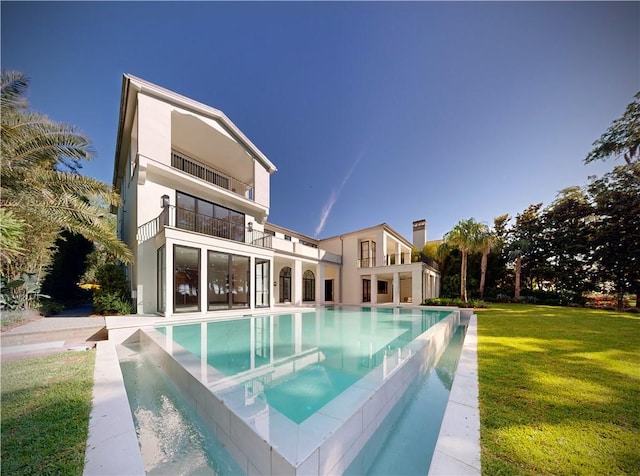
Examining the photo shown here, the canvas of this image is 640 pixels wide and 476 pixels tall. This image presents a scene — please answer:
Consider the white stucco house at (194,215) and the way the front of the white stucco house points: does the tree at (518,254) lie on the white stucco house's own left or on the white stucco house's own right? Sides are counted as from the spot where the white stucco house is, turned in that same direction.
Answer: on the white stucco house's own left

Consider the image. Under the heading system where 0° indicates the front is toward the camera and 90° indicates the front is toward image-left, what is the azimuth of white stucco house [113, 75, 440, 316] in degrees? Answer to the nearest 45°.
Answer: approximately 315°

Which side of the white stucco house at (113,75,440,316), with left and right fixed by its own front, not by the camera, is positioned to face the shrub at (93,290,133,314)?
right

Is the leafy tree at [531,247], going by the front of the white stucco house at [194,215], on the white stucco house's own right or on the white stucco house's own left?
on the white stucco house's own left

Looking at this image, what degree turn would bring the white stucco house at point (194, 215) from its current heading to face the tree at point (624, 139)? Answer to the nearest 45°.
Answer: approximately 45° to its left
